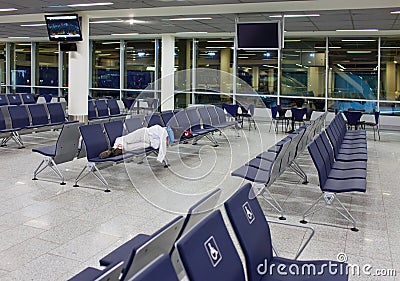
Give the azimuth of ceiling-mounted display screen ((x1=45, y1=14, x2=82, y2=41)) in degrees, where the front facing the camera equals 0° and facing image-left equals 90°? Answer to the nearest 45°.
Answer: approximately 0°

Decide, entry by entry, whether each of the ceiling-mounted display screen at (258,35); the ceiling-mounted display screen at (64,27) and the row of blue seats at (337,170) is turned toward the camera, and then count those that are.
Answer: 2

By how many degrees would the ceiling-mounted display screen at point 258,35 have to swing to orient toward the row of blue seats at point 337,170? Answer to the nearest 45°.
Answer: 0° — it already faces it

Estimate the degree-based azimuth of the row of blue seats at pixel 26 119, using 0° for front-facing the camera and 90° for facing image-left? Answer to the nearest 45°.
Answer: approximately 315°
